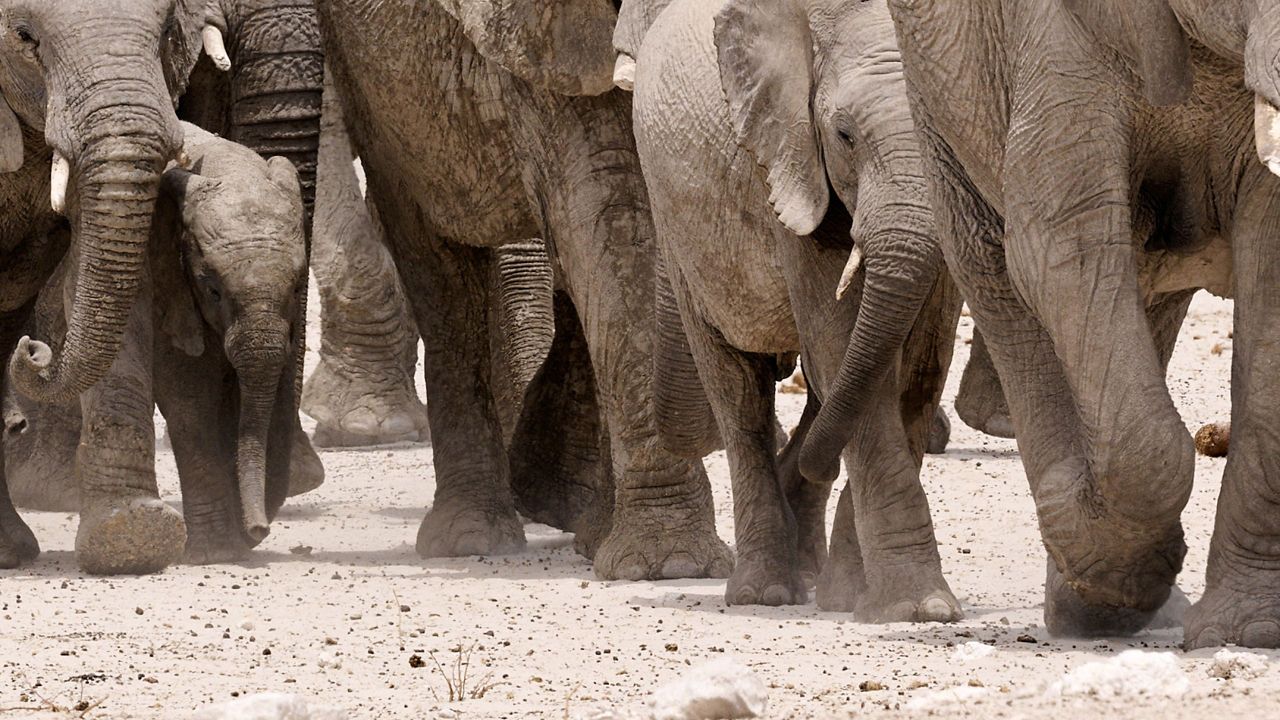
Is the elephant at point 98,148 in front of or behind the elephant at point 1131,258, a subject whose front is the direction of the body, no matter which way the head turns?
behind

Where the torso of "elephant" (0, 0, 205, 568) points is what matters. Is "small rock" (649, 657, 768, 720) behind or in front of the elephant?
in front

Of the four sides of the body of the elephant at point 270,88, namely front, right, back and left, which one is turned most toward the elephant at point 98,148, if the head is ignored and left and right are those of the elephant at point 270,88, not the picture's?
right

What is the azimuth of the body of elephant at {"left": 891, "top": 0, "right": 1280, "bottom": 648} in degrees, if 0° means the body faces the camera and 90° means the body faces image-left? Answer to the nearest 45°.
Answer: approximately 315°

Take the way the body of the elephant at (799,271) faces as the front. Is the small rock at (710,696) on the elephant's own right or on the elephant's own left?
on the elephant's own right

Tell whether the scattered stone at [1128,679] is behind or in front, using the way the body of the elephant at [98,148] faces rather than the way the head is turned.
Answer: in front

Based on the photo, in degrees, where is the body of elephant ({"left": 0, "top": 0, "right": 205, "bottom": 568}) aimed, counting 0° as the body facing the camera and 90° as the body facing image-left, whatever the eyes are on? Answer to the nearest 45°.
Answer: approximately 315°

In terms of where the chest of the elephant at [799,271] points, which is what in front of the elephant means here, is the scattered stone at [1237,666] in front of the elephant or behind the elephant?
in front
